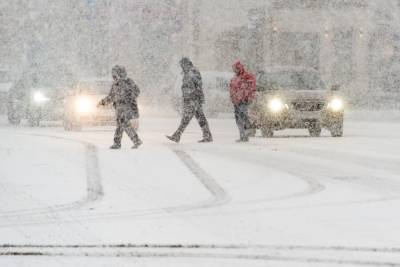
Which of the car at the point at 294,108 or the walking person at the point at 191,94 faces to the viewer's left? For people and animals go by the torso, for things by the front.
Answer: the walking person

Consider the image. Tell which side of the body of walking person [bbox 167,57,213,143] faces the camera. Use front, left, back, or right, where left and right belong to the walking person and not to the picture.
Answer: left

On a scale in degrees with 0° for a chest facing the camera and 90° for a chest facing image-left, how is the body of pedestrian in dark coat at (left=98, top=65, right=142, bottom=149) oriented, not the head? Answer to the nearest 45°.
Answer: approximately 90°

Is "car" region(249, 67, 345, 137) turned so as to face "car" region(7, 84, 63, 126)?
no

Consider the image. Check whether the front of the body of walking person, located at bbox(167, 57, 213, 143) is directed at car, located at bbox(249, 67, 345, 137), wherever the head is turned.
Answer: no

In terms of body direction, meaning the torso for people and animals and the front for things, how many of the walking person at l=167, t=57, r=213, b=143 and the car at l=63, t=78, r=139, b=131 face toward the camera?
1

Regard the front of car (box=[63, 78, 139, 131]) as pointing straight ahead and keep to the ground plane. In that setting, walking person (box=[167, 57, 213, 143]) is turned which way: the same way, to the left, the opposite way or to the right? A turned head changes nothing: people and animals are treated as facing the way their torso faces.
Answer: to the right

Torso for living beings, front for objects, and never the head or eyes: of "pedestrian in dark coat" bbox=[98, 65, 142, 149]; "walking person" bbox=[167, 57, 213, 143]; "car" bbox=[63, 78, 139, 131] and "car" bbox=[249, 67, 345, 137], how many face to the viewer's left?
2

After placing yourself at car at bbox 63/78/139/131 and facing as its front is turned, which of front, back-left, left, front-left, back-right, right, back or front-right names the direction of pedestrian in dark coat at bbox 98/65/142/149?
front

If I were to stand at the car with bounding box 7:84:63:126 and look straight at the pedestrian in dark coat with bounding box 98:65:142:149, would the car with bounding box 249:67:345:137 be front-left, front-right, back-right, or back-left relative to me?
front-left

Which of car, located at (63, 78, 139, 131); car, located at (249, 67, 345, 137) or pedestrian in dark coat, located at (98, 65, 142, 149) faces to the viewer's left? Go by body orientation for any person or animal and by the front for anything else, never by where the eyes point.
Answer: the pedestrian in dark coat

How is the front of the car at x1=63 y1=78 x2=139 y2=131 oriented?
toward the camera

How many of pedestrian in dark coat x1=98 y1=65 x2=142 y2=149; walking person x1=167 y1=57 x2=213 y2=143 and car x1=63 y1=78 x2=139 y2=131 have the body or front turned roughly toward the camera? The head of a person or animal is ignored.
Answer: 1

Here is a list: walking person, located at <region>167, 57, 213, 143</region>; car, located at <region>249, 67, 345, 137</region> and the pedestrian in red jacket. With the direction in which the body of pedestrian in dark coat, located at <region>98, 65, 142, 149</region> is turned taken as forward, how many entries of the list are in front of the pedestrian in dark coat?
0
